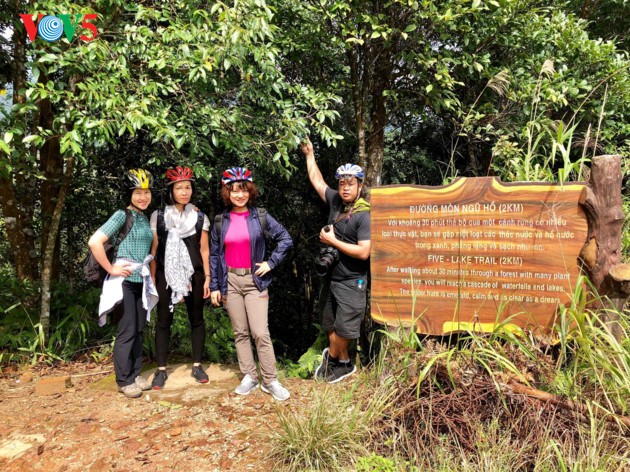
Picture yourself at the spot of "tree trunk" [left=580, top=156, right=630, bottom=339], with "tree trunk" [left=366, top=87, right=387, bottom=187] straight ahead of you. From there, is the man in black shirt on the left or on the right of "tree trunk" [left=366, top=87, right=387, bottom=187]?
left

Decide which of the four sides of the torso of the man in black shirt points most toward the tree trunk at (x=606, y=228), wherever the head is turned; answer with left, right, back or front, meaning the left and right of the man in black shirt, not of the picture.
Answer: left

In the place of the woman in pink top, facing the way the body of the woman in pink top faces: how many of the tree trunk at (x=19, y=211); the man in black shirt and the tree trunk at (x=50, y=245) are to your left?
1

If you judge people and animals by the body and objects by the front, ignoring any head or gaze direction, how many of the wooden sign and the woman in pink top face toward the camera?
2

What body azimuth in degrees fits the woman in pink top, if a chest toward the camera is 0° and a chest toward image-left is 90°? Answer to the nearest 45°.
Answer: approximately 0°

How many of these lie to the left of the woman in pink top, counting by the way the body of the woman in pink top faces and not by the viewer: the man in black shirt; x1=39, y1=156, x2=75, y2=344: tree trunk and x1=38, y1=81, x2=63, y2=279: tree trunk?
1

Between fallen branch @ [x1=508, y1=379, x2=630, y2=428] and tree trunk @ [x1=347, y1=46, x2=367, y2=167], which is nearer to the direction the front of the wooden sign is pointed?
the fallen branch

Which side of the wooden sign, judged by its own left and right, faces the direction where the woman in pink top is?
right

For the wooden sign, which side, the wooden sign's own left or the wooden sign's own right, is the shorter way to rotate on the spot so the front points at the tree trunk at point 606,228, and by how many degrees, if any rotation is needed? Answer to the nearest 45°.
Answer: approximately 90° to the wooden sign's own left

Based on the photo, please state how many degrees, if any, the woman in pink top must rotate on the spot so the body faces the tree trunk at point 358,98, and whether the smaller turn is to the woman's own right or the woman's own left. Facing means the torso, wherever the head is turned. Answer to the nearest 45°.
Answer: approximately 135° to the woman's own left

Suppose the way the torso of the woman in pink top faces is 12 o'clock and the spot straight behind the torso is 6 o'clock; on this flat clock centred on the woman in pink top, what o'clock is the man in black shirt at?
The man in black shirt is roughly at 9 o'clock from the woman in pink top.

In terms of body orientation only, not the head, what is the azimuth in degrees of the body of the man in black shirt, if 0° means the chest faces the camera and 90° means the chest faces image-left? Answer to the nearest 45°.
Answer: approximately 45°

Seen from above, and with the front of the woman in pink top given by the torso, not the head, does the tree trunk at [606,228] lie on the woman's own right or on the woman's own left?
on the woman's own left

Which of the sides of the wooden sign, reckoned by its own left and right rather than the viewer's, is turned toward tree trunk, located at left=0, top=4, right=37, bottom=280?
right
